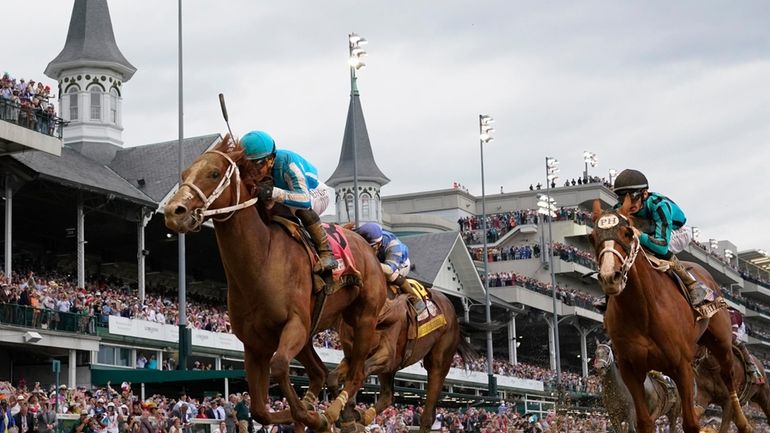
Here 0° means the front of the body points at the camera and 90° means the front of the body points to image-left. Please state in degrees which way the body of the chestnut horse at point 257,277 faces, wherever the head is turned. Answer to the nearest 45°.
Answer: approximately 45°

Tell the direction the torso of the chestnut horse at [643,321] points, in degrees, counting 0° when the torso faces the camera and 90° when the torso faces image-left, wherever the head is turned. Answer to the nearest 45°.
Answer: approximately 45°

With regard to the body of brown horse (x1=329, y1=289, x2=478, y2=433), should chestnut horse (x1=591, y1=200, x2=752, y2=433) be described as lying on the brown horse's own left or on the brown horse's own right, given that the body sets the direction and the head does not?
on the brown horse's own left

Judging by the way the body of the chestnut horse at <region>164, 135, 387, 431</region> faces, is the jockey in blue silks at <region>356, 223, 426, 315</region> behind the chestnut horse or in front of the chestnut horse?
behind

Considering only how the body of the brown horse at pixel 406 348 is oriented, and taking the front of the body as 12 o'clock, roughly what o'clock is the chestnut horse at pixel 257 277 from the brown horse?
The chestnut horse is roughly at 11 o'clock from the brown horse.

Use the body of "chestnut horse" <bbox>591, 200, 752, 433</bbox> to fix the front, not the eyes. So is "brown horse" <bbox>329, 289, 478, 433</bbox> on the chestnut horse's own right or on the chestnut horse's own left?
on the chestnut horse's own right

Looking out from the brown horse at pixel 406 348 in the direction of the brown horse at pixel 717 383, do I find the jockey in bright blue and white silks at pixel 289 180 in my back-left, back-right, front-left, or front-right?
back-right
